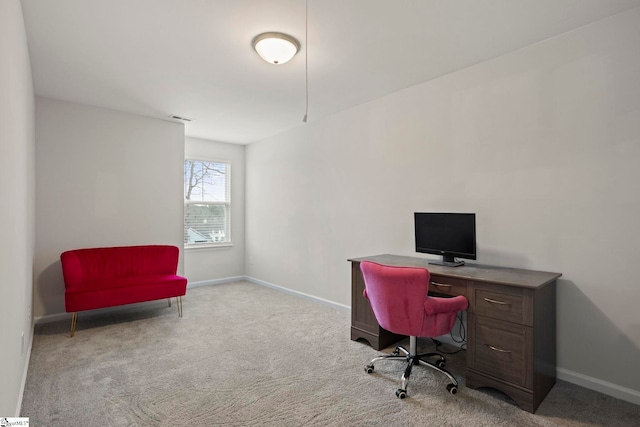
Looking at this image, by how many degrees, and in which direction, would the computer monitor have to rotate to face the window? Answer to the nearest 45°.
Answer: approximately 45° to its right

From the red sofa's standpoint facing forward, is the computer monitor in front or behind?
in front

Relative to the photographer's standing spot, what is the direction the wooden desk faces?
facing the viewer and to the left of the viewer

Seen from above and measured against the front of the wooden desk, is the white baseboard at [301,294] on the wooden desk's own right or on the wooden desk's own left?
on the wooden desk's own right

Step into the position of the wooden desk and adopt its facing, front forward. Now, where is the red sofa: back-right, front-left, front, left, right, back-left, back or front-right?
front-right

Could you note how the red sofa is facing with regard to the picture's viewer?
facing the viewer and to the right of the viewer

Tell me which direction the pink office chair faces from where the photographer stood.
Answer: facing away from the viewer and to the right of the viewer

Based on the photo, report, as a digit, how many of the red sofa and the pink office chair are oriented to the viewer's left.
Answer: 0

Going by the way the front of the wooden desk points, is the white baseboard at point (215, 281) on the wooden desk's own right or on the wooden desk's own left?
on the wooden desk's own right

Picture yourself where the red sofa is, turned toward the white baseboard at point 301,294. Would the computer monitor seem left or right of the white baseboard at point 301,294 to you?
right

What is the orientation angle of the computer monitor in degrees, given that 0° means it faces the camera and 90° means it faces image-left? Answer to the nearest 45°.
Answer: approximately 45°
